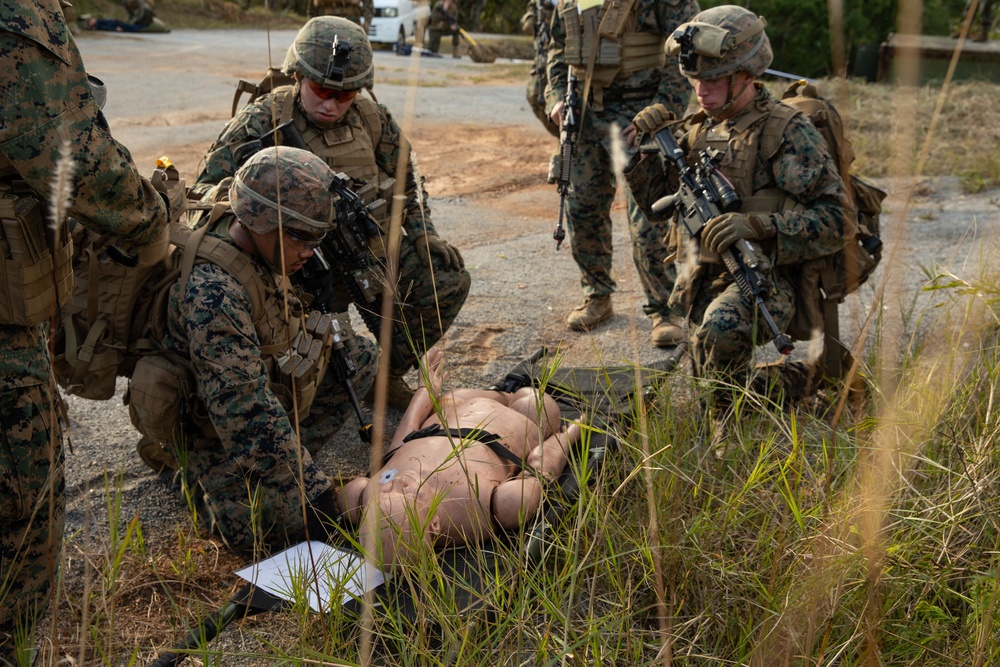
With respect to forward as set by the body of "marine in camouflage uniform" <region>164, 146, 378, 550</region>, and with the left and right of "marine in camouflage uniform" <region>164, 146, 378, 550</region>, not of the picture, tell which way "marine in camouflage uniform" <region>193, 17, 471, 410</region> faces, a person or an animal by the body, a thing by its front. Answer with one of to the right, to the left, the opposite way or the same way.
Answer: to the right

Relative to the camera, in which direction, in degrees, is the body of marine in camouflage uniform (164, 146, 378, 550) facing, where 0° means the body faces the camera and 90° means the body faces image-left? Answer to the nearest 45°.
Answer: approximately 270°

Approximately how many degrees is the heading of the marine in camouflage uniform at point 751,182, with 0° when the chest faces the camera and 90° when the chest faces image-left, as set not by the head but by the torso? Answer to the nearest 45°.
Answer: approximately 45°

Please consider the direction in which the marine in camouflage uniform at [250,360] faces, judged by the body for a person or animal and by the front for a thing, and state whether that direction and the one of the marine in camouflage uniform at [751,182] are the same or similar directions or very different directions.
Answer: very different directions

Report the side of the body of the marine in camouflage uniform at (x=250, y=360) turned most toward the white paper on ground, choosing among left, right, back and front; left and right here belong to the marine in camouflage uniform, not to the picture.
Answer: right

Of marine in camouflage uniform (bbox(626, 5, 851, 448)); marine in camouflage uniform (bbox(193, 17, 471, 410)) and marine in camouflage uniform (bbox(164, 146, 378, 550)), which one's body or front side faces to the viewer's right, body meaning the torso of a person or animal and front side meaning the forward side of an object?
marine in camouflage uniform (bbox(164, 146, 378, 550))

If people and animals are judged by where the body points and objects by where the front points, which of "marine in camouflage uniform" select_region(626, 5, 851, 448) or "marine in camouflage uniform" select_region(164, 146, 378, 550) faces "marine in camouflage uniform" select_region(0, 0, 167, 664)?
"marine in camouflage uniform" select_region(626, 5, 851, 448)

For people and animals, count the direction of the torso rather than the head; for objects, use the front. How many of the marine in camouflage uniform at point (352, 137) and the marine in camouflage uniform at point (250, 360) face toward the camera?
1

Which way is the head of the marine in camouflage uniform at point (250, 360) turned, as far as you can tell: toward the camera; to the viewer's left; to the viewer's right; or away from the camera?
to the viewer's right

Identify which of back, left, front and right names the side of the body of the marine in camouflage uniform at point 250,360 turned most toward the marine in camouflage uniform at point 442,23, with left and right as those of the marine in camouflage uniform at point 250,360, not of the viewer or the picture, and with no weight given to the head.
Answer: left
